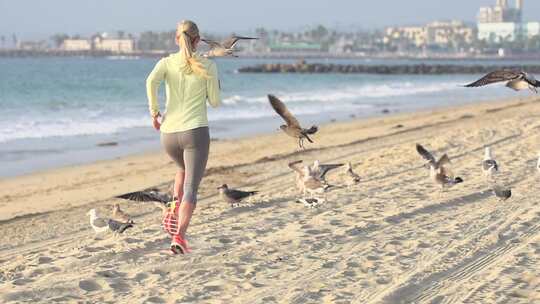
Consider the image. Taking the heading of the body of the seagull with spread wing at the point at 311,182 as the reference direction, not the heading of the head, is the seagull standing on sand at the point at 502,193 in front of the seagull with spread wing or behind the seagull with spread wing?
behind

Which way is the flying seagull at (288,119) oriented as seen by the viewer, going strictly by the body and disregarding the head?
to the viewer's left

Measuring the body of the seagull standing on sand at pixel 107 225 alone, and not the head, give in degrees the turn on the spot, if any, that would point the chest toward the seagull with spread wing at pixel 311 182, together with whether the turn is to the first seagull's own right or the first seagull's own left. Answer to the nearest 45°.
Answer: approximately 135° to the first seagull's own right

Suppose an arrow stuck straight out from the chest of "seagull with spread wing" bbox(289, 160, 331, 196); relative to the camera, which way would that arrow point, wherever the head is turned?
to the viewer's left

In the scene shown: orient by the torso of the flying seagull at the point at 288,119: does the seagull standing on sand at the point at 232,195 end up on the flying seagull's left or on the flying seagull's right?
on the flying seagull's left

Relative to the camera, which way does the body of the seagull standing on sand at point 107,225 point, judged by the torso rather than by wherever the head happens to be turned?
to the viewer's left

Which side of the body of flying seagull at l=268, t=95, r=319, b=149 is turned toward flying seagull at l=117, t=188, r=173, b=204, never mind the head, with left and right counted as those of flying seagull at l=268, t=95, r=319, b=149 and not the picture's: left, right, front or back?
front

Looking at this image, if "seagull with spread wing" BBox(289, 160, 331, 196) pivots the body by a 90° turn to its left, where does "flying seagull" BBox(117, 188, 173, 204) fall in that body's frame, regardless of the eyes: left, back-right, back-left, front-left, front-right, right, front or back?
front-right

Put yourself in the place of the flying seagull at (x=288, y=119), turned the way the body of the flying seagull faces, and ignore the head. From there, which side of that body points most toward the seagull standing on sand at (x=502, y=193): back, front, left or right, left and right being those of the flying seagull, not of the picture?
back

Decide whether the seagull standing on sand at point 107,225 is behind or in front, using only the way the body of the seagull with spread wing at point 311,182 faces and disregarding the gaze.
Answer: in front
